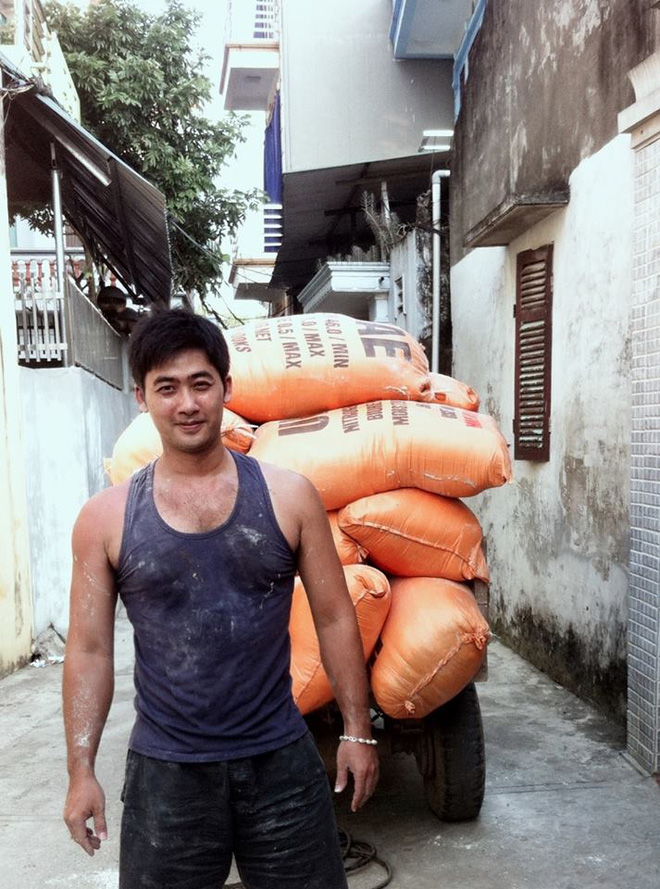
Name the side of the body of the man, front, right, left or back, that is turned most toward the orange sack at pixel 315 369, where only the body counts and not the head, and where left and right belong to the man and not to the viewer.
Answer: back

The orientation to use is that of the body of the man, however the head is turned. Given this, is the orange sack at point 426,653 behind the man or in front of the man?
behind

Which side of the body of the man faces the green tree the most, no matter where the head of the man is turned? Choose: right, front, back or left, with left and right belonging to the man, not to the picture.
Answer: back

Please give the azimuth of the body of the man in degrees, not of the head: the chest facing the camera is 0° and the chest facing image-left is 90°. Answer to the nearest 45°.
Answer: approximately 0°

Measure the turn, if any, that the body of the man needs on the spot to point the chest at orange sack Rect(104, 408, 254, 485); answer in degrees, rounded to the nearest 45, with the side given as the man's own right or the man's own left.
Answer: approximately 180°

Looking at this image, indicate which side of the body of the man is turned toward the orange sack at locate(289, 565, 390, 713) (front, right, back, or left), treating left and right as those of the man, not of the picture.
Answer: back

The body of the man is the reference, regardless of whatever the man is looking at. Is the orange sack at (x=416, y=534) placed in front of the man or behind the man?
behind
